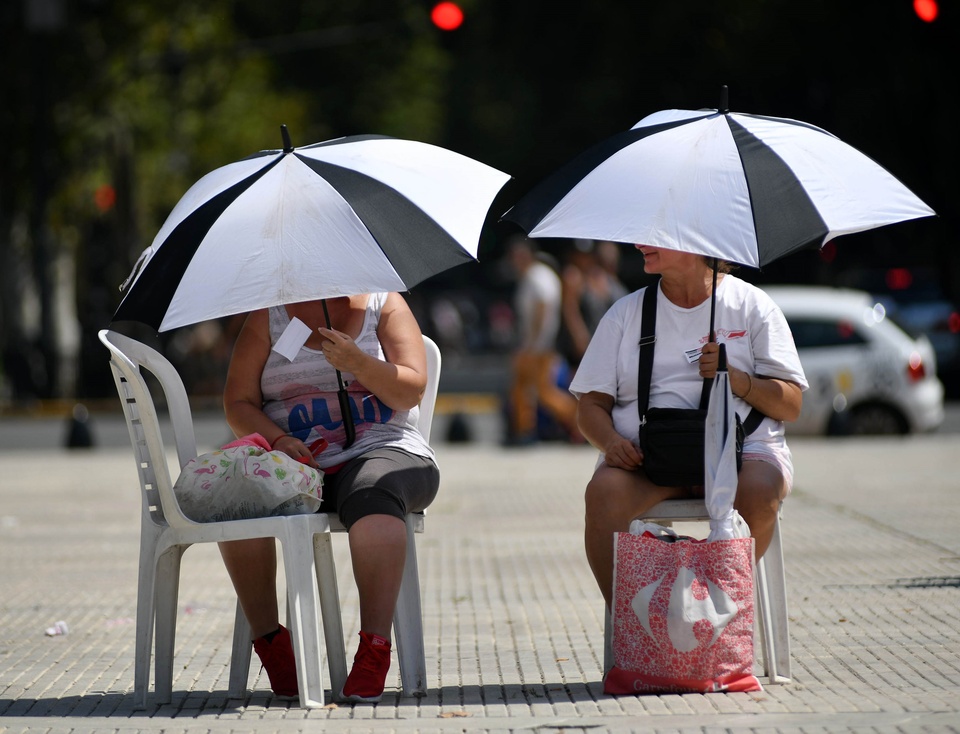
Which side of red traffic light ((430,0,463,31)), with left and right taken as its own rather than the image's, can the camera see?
front

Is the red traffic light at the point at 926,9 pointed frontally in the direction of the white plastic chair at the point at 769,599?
yes

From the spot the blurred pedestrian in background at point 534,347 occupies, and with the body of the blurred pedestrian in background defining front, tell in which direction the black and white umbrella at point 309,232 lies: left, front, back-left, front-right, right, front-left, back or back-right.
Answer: left

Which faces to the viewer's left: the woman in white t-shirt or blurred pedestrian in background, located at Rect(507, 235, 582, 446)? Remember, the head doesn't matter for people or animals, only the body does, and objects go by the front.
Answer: the blurred pedestrian in background

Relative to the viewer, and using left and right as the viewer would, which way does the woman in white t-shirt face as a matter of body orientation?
facing the viewer

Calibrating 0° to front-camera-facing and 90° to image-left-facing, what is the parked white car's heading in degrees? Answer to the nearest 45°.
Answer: approximately 90°

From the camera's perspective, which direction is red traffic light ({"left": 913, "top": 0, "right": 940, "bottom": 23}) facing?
toward the camera

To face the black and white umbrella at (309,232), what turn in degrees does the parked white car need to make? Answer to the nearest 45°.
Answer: approximately 90° to its left

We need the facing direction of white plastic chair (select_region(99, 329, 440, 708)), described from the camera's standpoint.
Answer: facing to the right of the viewer

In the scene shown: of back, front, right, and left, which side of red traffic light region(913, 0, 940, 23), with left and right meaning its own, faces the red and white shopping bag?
front

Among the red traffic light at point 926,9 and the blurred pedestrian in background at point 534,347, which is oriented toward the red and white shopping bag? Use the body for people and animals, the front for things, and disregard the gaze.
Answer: the red traffic light

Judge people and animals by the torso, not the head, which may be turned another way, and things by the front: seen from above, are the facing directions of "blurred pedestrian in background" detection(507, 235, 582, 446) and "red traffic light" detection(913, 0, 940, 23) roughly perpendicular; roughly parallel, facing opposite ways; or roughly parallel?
roughly perpendicular

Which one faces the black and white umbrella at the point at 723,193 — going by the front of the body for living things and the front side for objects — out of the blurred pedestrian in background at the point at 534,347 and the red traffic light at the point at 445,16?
the red traffic light
